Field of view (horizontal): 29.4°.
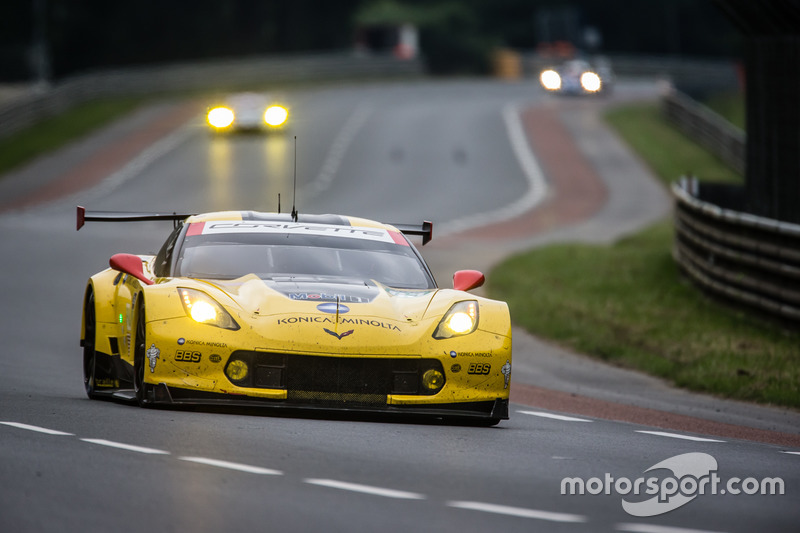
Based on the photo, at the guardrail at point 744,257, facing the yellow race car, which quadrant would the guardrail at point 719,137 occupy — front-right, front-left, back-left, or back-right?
back-right

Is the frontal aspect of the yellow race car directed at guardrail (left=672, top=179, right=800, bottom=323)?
no

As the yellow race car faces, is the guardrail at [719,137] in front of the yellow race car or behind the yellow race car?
behind

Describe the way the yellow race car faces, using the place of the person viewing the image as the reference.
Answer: facing the viewer

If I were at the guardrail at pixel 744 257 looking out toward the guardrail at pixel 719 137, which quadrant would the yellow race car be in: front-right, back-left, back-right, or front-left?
back-left
